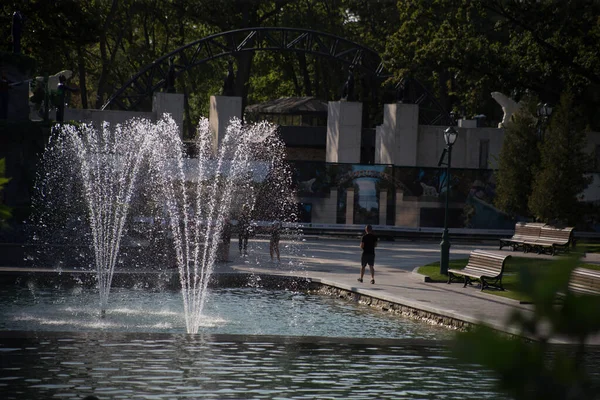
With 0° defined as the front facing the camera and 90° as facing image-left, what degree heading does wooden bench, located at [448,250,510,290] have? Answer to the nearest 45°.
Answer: approximately 45°

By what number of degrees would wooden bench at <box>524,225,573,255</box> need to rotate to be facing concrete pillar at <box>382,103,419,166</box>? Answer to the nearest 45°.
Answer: approximately 90° to its right

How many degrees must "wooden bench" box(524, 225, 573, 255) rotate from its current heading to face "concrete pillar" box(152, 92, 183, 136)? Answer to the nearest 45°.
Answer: approximately 90° to its right

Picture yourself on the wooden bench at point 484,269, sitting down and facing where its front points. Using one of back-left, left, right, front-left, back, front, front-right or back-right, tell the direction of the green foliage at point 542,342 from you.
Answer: front-left

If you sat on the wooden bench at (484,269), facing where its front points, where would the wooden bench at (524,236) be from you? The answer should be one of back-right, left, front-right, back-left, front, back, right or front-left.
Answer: back-right

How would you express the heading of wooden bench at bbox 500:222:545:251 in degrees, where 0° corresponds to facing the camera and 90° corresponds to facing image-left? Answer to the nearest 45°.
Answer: approximately 45°

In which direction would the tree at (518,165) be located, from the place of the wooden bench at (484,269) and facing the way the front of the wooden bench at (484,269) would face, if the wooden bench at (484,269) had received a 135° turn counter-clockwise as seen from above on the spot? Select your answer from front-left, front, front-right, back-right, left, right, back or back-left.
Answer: left

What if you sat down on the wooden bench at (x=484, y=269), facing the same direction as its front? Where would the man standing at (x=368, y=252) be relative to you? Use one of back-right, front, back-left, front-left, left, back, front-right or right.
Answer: front-right

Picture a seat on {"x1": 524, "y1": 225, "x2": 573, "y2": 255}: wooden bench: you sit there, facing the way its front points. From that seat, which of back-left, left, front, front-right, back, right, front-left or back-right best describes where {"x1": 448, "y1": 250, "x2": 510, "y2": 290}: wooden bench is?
front-left

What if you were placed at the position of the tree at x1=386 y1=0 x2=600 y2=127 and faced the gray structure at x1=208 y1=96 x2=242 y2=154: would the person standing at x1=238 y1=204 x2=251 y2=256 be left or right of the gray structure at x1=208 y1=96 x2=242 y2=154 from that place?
left
